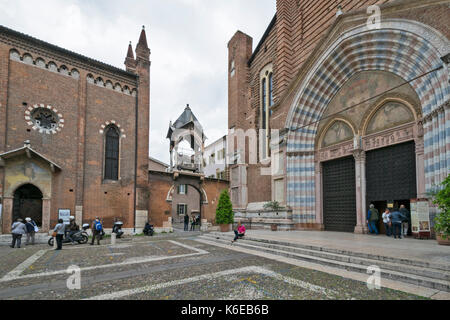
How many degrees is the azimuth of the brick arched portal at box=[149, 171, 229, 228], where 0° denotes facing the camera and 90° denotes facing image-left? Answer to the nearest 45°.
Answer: approximately 0°

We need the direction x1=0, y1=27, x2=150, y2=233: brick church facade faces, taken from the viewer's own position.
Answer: facing the viewer and to the right of the viewer

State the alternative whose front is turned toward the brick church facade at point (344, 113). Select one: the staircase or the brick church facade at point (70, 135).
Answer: the brick church facade at point (70, 135)

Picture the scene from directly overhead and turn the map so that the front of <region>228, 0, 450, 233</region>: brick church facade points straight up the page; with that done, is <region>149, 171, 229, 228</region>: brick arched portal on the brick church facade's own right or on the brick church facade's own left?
on the brick church facade's own right

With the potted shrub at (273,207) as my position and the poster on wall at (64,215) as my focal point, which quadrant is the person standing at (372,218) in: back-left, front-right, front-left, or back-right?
back-left
